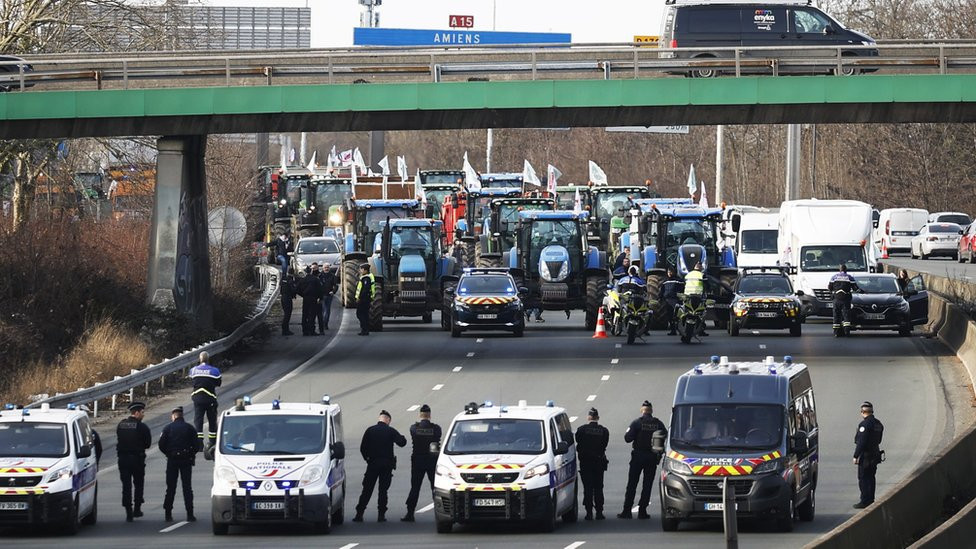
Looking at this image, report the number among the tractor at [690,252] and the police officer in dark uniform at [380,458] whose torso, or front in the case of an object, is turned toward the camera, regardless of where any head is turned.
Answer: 1

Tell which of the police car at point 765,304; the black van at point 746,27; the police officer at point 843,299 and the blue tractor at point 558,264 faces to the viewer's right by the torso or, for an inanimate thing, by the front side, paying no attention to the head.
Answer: the black van

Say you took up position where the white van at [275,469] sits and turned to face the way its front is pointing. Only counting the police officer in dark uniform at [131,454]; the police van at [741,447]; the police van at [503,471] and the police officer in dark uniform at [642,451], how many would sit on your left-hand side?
3

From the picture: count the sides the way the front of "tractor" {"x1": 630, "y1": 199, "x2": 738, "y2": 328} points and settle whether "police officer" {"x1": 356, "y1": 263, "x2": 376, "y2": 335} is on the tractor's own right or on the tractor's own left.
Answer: on the tractor's own right

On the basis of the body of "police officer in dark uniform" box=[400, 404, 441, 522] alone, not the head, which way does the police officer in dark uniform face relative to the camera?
away from the camera

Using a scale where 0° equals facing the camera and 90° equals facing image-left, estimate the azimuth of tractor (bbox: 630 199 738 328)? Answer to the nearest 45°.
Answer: approximately 0°

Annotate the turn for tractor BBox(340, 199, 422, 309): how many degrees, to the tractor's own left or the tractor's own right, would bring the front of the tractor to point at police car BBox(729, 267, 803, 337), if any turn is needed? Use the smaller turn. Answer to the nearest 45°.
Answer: approximately 45° to the tractor's own left

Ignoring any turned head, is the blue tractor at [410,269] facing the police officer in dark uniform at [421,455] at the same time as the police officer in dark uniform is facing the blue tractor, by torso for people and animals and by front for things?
yes

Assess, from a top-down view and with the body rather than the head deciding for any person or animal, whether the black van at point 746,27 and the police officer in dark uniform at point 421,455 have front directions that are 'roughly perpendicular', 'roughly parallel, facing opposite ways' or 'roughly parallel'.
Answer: roughly perpendicular

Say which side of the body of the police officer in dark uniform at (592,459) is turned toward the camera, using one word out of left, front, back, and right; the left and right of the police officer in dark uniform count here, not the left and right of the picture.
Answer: back

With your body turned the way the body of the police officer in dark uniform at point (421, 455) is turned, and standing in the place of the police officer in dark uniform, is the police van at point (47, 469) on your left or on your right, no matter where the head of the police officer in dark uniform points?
on your left

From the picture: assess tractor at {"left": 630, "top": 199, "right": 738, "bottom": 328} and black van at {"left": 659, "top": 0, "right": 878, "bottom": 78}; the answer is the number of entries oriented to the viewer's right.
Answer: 1

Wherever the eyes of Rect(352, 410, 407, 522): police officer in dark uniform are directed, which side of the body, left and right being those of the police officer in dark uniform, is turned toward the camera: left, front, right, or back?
back
